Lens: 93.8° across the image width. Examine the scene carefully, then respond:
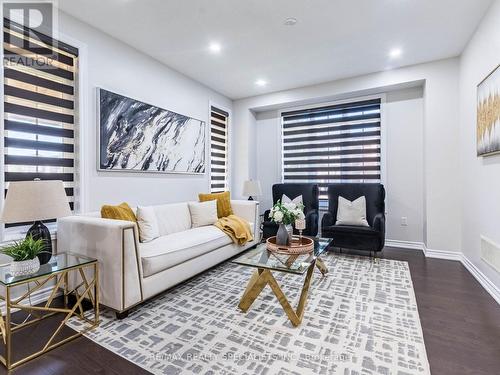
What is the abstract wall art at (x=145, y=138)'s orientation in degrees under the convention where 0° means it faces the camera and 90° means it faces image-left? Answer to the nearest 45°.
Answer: approximately 315°

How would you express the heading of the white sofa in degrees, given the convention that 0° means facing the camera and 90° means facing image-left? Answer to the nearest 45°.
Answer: approximately 315°

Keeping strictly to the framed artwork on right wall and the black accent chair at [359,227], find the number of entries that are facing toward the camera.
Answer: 1

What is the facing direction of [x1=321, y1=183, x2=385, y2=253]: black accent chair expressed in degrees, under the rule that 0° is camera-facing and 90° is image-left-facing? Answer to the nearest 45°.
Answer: approximately 0°

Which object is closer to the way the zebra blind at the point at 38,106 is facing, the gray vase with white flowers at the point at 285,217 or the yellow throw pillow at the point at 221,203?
the gray vase with white flowers

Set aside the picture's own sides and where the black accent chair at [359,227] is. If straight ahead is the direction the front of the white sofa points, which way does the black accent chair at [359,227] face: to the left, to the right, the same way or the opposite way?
to the right

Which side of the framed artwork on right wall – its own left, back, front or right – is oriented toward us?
left

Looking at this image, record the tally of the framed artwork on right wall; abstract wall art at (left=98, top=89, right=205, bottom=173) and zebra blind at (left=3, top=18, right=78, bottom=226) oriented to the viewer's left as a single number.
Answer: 1

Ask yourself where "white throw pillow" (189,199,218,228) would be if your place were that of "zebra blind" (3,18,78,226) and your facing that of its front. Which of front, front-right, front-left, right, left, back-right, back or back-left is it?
front-left

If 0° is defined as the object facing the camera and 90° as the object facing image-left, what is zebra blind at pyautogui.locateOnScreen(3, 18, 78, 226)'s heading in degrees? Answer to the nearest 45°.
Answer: approximately 315°

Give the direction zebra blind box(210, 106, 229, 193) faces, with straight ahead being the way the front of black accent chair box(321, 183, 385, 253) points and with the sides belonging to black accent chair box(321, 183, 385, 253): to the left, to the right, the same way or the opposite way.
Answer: to the left
